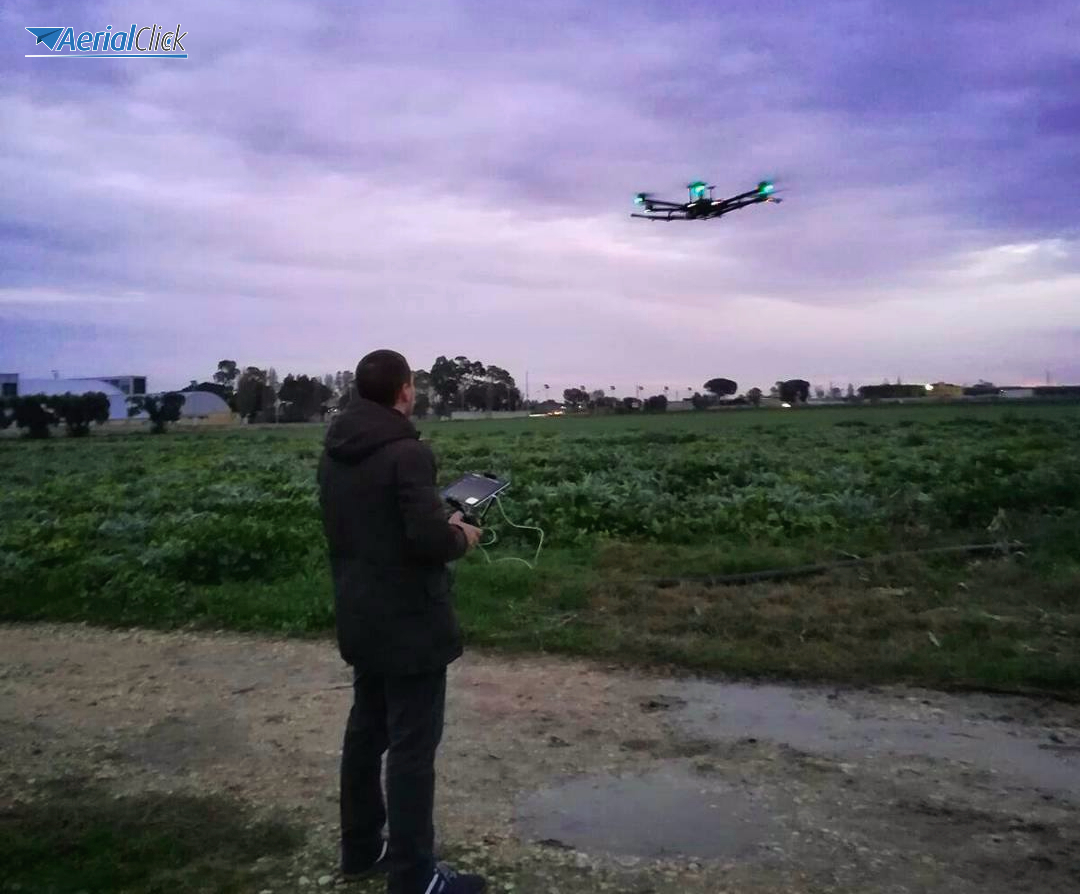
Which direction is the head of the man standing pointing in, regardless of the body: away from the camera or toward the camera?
away from the camera

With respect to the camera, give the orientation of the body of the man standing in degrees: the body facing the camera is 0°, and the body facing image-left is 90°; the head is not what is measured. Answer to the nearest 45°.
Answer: approximately 225°
